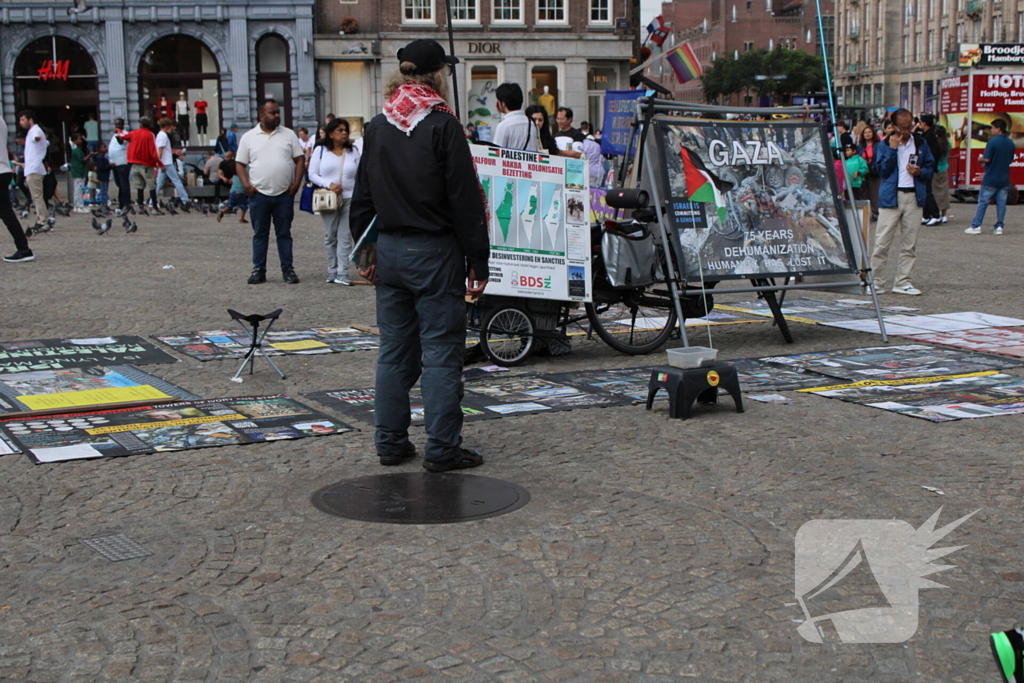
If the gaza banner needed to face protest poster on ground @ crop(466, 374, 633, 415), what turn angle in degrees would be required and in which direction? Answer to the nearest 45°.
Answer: approximately 45° to its right

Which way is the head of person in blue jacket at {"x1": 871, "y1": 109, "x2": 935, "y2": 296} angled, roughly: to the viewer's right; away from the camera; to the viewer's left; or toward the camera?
toward the camera

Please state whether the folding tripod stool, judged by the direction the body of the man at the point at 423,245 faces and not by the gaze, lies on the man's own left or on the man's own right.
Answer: on the man's own left

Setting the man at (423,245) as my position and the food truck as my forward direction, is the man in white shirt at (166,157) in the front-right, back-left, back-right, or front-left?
front-left

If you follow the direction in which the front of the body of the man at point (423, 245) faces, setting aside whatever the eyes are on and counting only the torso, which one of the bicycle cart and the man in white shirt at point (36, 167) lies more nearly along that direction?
the bicycle cart

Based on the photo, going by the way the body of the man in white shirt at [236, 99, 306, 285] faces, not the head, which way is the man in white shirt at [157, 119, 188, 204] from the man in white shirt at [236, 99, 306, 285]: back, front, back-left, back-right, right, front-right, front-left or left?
back

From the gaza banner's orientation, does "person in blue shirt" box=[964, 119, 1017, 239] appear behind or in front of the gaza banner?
behind

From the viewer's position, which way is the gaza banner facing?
facing the viewer

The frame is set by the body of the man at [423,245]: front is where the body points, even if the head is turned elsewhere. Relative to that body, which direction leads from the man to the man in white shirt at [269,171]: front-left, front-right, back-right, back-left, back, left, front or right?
front-left

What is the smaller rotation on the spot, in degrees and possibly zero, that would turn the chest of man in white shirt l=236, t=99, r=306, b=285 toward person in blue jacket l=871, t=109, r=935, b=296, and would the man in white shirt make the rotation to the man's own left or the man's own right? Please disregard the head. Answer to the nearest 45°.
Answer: approximately 90° to the man's own left

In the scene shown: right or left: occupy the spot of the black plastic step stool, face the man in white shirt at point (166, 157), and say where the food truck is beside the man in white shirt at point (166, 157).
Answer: right

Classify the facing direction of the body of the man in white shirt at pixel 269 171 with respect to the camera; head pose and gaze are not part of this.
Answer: toward the camera

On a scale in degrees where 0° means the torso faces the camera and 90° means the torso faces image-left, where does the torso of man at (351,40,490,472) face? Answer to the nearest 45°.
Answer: approximately 225°

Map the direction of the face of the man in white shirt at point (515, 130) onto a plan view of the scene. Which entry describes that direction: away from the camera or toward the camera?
away from the camera

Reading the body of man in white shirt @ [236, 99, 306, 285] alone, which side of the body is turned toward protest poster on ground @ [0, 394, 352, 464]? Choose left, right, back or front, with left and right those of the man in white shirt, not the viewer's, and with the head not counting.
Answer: front

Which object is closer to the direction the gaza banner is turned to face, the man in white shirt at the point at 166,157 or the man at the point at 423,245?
the man

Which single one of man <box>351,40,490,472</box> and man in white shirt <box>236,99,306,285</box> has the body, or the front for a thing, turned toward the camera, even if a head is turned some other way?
the man in white shirt

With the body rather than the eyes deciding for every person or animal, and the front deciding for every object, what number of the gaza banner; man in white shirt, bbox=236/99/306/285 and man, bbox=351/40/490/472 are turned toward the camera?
2

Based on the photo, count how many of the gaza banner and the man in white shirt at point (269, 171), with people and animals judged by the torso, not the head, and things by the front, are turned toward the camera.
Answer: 2
